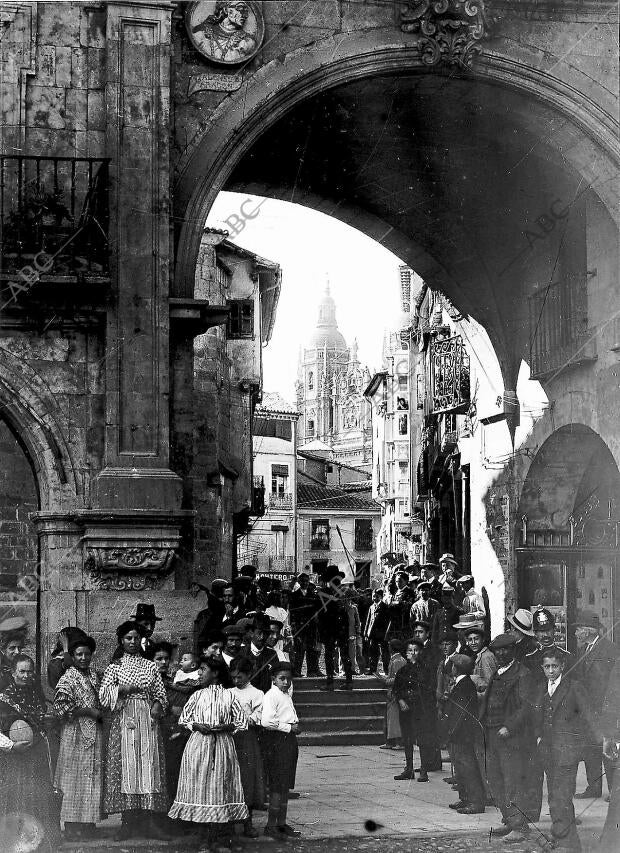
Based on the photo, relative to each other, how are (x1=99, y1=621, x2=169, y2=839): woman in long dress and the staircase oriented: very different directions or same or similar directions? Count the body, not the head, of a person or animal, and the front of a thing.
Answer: same or similar directions

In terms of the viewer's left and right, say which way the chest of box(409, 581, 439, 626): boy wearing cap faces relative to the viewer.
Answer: facing the viewer

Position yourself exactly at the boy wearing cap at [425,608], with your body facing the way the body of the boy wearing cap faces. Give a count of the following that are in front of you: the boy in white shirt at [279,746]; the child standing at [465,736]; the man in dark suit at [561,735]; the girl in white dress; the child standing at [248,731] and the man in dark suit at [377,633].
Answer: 5

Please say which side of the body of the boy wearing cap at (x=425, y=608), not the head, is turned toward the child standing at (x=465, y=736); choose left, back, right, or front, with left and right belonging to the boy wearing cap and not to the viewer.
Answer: front

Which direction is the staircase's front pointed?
toward the camera

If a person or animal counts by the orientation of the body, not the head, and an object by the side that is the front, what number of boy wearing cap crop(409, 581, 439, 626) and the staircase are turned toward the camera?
2

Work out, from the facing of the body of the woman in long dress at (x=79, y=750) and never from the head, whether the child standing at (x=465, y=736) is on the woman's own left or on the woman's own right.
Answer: on the woman's own left

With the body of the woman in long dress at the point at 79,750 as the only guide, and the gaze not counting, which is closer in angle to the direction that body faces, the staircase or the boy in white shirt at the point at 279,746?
the boy in white shirt

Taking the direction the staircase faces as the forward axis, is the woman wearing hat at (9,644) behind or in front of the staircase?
in front

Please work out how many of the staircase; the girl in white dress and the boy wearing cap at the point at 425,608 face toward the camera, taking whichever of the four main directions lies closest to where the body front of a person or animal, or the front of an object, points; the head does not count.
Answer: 3
